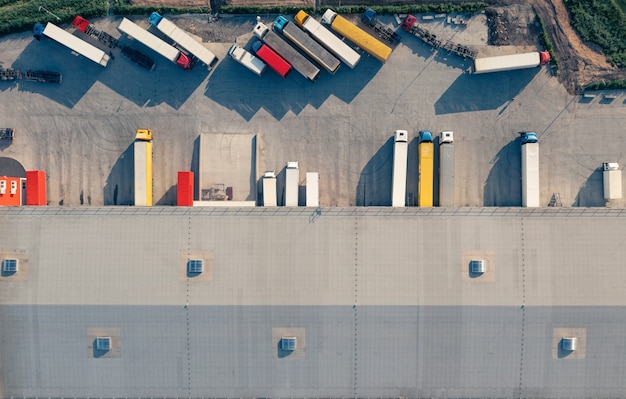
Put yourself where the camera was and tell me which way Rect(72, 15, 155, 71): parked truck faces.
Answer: facing away from the viewer and to the left of the viewer

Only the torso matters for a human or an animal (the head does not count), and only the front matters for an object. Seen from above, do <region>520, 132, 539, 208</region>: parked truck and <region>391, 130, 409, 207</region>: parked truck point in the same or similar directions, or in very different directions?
same or similar directions

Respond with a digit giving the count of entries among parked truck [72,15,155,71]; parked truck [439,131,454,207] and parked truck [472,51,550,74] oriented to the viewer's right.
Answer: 1

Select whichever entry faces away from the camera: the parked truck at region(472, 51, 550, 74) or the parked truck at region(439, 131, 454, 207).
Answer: the parked truck at region(439, 131, 454, 207)

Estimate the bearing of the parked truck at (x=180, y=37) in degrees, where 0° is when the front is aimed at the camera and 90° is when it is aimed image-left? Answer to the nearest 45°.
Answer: approximately 135°

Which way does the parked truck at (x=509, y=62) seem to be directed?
to the viewer's right

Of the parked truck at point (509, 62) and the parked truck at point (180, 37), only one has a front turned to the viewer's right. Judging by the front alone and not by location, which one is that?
the parked truck at point (509, 62)

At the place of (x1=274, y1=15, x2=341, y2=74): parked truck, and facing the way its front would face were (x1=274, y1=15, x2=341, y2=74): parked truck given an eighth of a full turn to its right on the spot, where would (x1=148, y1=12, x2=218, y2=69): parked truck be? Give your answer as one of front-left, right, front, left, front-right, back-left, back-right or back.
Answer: left

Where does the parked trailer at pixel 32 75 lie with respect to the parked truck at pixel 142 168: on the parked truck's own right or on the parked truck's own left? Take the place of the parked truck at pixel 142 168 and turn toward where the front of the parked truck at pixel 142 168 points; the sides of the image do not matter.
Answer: on the parked truck's own left

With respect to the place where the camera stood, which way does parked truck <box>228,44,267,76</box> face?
facing away from the viewer and to the left of the viewer

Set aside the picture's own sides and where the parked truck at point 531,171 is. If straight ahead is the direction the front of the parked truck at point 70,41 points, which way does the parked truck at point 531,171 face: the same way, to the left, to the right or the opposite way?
to the right

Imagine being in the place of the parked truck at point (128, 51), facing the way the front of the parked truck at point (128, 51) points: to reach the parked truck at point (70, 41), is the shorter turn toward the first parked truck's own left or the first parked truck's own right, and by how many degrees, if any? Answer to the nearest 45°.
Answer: approximately 45° to the first parked truck's own left

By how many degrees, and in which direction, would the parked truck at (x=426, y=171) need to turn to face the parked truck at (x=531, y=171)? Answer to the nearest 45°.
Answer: approximately 90° to its right

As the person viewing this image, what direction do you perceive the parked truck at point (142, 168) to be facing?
facing away from the viewer
